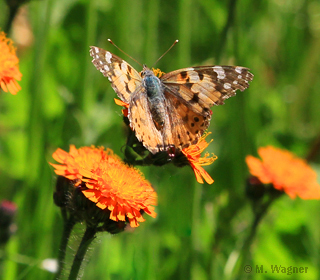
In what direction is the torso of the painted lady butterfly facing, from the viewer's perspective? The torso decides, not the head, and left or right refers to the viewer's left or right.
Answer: facing away from the viewer

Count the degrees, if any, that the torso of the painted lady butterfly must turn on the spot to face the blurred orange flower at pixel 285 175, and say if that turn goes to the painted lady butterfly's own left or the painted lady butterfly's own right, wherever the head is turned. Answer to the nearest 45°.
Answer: approximately 45° to the painted lady butterfly's own right
